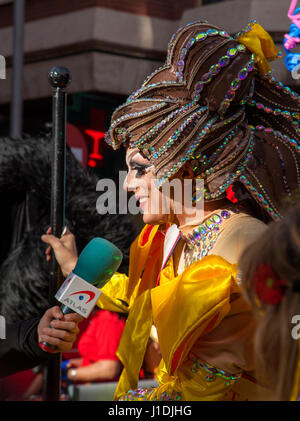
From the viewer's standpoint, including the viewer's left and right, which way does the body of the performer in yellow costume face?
facing to the left of the viewer

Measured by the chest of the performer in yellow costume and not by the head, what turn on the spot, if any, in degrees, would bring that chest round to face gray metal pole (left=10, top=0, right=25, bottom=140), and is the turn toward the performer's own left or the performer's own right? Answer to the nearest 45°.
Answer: approximately 90° to the performer's own right

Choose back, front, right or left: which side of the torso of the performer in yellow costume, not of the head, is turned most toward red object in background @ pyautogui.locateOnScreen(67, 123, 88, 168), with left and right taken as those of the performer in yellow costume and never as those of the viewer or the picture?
right

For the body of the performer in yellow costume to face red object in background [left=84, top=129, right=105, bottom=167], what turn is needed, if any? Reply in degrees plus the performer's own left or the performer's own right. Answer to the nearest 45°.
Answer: approximately 90° to the performer's own right

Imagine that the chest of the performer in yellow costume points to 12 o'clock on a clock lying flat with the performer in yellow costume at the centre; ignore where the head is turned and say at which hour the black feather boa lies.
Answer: The black feather boa is roughly at 2 o'clock from the performer in yellow costume.

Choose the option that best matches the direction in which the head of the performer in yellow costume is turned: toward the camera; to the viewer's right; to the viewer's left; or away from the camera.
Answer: to the viewer's left
